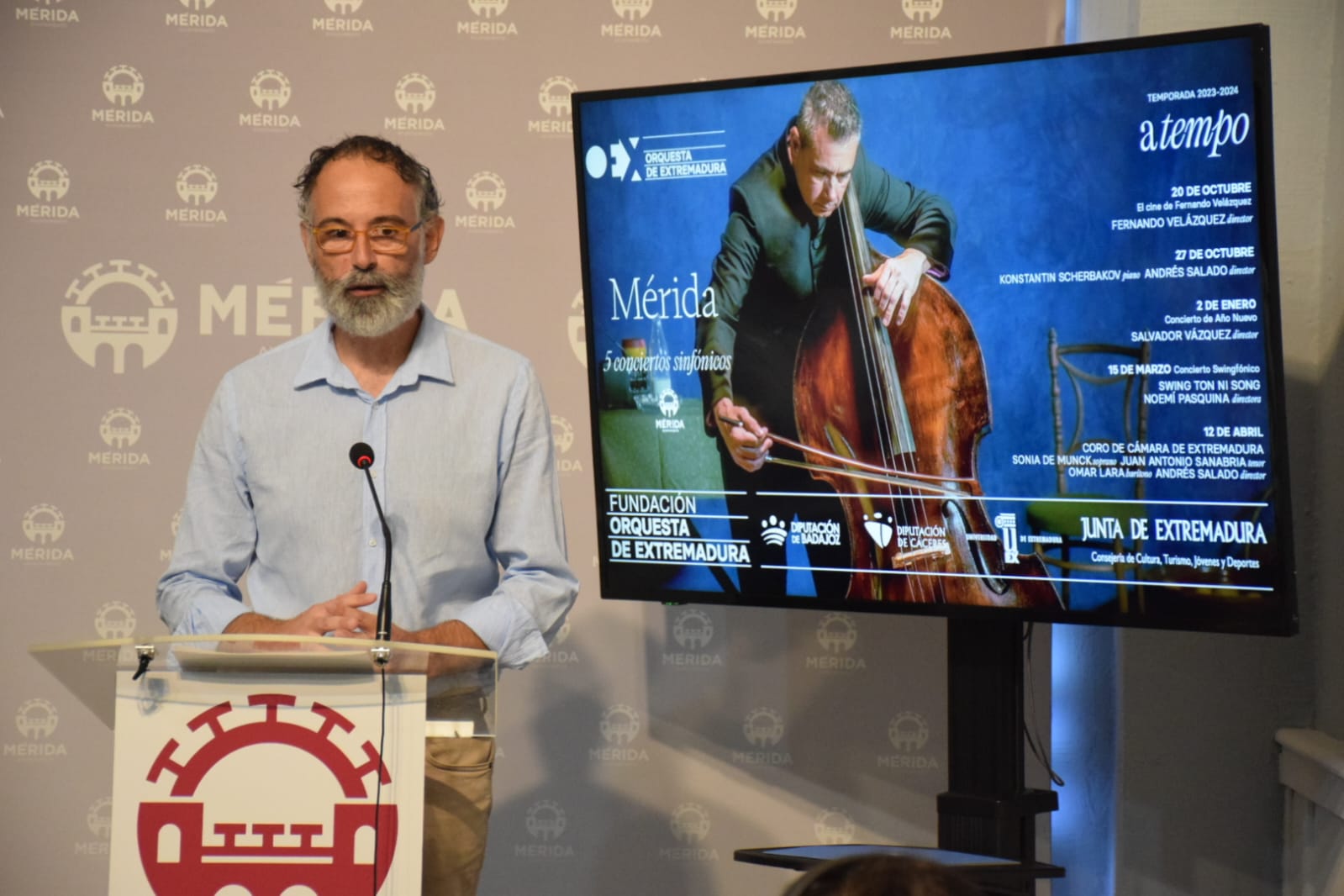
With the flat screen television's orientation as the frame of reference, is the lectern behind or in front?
in front

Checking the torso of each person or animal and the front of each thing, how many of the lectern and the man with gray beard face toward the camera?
2

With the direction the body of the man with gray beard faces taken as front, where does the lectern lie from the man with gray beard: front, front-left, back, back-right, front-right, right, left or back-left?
front

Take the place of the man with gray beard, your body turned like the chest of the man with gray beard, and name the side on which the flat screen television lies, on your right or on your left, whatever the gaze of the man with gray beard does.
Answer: on your left

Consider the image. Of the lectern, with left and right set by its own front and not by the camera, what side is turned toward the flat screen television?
left

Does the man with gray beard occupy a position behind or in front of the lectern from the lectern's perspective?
behind

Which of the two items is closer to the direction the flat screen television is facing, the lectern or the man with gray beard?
the lectern

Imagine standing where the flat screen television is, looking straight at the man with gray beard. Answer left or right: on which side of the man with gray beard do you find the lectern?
left

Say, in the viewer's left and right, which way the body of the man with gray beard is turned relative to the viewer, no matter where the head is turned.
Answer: facing the viewer
